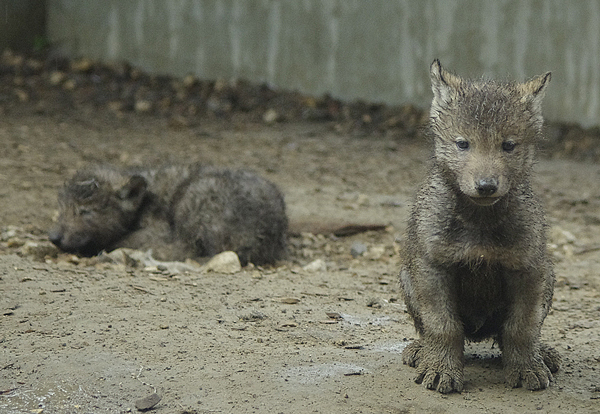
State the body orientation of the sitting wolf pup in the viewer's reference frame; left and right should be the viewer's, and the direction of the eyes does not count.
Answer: facing the viewer

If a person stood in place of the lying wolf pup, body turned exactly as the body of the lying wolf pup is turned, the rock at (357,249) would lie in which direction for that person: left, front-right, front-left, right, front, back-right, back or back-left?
back

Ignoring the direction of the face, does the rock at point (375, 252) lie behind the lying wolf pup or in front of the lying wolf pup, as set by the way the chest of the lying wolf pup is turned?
behind

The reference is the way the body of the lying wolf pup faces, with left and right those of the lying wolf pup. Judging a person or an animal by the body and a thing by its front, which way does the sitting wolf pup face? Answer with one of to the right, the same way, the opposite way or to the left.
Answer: to the left

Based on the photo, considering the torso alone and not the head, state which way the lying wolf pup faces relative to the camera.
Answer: to the viewer's left

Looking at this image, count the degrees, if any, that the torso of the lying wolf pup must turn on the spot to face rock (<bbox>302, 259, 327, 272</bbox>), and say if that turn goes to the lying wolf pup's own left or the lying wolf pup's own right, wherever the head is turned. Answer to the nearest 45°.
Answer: approximately 135° to the lying wolf pup's own left

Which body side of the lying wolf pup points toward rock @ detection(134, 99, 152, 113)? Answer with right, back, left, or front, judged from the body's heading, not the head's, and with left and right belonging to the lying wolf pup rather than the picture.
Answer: right

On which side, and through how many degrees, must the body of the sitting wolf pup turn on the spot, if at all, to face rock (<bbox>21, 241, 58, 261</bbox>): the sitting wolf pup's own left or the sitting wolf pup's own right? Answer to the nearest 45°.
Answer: approximately 135° to the sitting wolf pup's own right

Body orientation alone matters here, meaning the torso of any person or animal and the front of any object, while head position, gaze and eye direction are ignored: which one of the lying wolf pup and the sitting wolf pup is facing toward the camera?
the sitting wolf pup

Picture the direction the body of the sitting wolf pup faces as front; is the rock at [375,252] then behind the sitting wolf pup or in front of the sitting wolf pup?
behind

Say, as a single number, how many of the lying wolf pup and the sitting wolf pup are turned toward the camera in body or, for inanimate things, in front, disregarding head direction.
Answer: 1

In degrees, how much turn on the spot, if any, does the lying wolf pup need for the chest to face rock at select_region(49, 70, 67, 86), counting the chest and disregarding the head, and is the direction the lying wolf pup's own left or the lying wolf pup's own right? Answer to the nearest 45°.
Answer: approximately 90° to the lying wolf pup's own right
